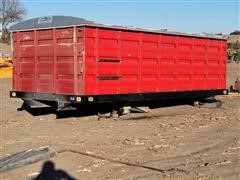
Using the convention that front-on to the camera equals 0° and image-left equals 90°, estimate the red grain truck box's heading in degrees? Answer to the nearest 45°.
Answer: approximately 45°
